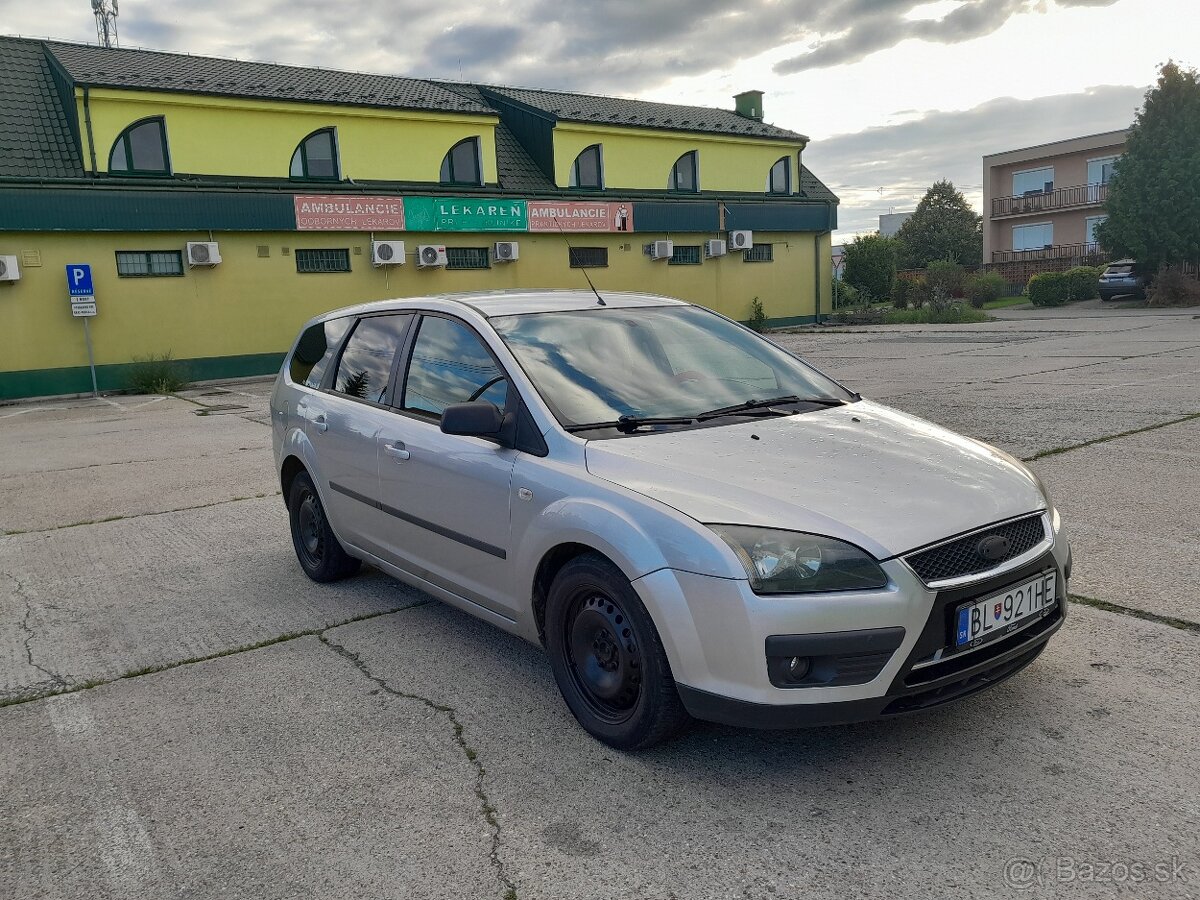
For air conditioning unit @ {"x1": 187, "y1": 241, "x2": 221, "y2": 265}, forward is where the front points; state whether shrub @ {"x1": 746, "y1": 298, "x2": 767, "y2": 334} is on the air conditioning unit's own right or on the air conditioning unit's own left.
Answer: on the air conditioning unit's own left

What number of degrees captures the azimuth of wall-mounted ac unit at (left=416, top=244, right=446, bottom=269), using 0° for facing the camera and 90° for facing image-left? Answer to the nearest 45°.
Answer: approximately 0°

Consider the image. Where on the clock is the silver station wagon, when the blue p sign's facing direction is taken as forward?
The silver station wagon is roughly at 12 o'clock from the blue p sign.

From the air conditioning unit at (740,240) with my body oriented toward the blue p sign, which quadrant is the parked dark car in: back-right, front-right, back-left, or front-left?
back-left

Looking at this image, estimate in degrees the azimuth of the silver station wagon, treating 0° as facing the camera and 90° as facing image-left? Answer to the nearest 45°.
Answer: approximately 315°

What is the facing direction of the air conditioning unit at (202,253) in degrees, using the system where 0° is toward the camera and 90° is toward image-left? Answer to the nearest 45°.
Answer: approximately 0°

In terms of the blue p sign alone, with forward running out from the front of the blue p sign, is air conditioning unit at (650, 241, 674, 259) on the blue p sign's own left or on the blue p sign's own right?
on the blue p sign's own left

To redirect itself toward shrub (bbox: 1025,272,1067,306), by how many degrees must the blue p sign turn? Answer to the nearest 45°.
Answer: approximately 90° to its left
